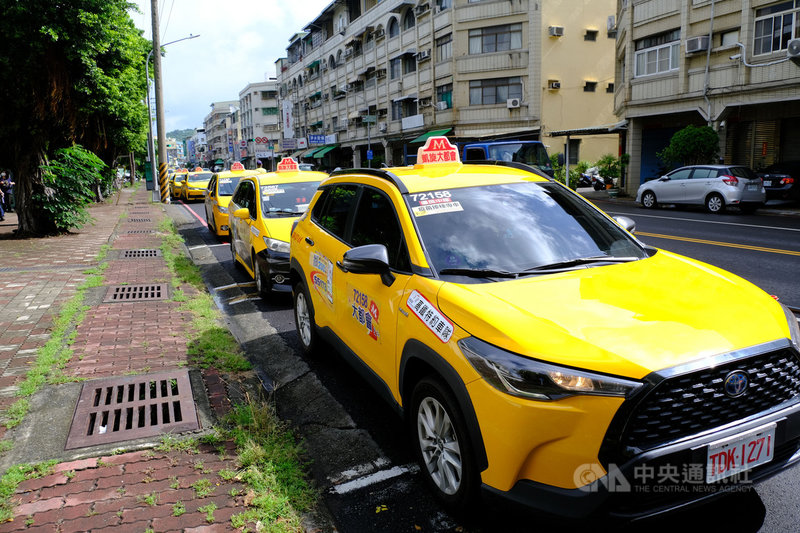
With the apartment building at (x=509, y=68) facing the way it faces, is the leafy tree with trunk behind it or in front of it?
in front

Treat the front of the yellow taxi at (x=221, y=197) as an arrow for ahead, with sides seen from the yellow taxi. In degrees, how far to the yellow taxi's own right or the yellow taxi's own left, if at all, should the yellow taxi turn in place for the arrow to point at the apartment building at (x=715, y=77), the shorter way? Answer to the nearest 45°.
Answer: approximately 90° to the yellow taxi's own left

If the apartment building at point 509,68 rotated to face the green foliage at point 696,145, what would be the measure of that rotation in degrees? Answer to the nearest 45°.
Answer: approximately 45° to its left

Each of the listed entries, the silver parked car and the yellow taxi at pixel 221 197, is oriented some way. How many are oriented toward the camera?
1

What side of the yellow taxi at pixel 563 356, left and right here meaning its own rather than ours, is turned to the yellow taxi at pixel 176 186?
back

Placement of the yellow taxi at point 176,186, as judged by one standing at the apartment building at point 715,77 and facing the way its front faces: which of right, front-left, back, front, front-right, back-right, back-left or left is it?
front-right

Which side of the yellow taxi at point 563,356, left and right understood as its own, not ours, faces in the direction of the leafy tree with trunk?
back

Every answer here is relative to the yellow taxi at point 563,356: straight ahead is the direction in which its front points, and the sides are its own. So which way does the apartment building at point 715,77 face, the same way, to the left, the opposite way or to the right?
to the right

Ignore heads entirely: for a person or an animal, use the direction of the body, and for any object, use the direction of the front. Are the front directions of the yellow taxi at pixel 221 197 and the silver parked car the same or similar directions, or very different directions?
very different directions

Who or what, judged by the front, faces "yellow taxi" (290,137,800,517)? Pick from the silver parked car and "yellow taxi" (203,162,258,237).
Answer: "yellow taxi" (203,162,258,237)

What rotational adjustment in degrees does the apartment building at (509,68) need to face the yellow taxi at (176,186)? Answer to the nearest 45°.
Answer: approximately 45° to its right

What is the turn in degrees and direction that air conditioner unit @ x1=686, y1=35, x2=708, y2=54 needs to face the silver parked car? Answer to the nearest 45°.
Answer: approximately 45° to its left

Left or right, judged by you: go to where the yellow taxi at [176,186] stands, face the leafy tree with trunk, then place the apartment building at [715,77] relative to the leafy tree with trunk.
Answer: left

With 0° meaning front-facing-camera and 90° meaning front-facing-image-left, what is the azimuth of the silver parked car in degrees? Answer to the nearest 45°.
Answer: approximately 135°
